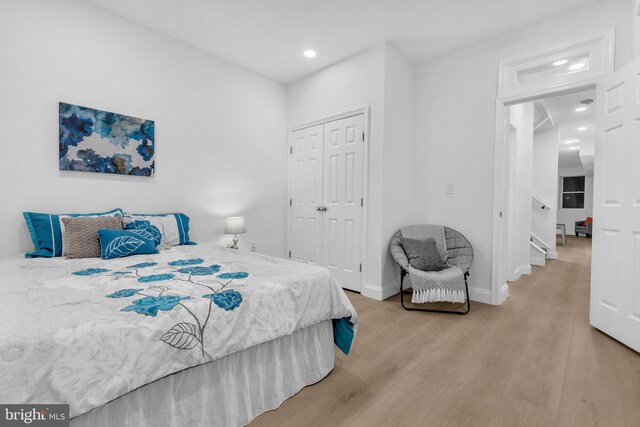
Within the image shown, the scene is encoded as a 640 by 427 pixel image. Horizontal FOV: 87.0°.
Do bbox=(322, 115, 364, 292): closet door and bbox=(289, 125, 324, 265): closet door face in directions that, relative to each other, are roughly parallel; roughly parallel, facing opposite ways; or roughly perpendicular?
roughly parallel

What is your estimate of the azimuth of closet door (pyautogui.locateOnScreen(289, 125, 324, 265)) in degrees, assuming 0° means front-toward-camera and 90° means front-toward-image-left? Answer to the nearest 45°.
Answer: approximately 45°

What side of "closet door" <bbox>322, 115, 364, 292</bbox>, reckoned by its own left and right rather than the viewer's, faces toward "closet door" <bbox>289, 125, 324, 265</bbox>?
right

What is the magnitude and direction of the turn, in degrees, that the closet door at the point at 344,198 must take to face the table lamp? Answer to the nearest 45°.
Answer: approximately 45° to its right

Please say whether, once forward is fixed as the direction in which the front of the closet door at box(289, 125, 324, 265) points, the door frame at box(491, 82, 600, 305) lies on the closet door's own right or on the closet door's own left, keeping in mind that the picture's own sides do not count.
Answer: on the closet door's own left

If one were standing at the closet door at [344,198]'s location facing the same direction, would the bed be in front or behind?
in front

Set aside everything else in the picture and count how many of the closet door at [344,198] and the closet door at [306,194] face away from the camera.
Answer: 0

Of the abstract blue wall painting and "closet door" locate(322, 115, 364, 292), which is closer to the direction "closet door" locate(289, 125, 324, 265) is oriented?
the abstract blue wall painting

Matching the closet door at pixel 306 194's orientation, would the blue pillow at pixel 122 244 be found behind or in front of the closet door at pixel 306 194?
in front

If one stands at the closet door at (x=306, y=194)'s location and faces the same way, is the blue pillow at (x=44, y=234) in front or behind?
in front

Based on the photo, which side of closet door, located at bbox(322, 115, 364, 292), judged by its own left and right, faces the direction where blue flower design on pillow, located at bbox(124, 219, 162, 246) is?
front

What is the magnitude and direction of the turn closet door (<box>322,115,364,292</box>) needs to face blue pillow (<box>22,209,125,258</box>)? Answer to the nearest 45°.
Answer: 0° — it already faces it

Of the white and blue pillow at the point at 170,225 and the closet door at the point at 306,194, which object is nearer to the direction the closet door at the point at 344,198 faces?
the white and blue pillow
